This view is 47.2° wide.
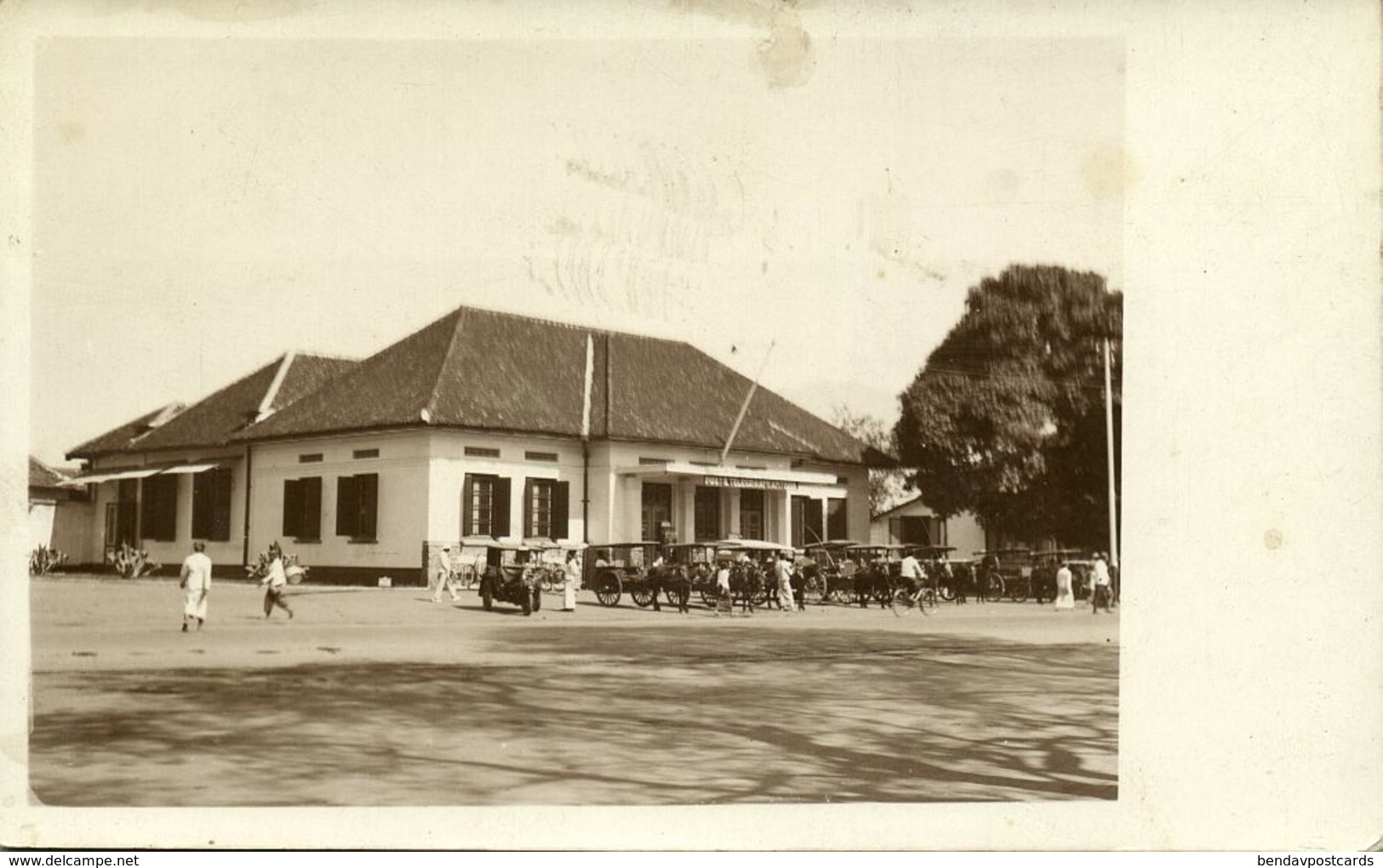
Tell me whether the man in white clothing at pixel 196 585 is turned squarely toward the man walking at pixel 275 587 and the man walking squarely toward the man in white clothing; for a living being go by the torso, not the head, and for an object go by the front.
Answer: no

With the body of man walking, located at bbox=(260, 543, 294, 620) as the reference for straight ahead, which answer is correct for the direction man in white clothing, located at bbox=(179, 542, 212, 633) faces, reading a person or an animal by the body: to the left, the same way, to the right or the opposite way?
to the right

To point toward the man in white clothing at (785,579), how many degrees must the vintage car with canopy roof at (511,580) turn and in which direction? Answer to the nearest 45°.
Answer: approximately 45° to its left
